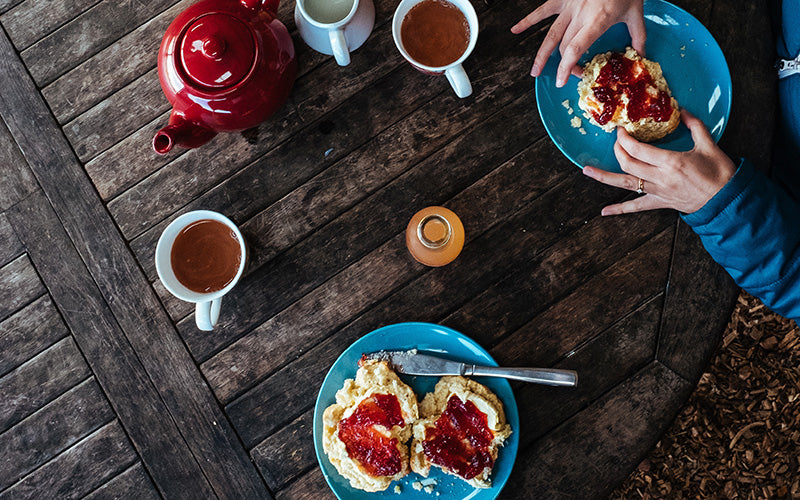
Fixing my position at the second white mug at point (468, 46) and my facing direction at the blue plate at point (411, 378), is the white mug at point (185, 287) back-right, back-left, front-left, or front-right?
front-right

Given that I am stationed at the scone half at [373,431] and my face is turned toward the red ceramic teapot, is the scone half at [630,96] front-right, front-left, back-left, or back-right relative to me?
front-right

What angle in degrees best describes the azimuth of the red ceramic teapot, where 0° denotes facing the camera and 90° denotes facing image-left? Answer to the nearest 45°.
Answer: approximately 45°
